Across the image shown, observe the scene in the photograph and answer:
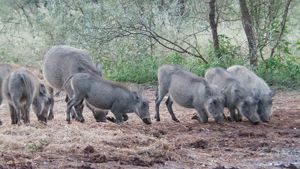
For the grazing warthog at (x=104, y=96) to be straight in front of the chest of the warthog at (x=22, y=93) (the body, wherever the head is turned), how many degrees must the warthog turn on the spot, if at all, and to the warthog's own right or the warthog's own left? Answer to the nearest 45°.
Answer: approximately 45° to the warthog's own right

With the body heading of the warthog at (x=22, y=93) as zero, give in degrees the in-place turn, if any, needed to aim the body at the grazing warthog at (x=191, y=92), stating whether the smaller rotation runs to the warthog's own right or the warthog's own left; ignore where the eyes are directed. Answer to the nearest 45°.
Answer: approximately 45° to the warthog's own right

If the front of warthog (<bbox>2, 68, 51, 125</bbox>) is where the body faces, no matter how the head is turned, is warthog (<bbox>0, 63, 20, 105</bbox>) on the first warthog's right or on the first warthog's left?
on the first warthog's left

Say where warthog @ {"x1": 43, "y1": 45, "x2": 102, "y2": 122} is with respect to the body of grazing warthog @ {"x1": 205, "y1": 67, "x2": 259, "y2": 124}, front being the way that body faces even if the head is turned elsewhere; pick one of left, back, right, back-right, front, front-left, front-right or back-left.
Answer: back-right

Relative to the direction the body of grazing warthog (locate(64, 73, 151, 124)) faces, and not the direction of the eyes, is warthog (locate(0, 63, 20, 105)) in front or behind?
behind

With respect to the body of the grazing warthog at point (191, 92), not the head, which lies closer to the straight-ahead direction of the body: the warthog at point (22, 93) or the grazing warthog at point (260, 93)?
the grazing warthog

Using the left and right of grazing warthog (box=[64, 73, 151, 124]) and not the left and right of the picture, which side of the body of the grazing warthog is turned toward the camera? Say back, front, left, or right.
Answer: right
